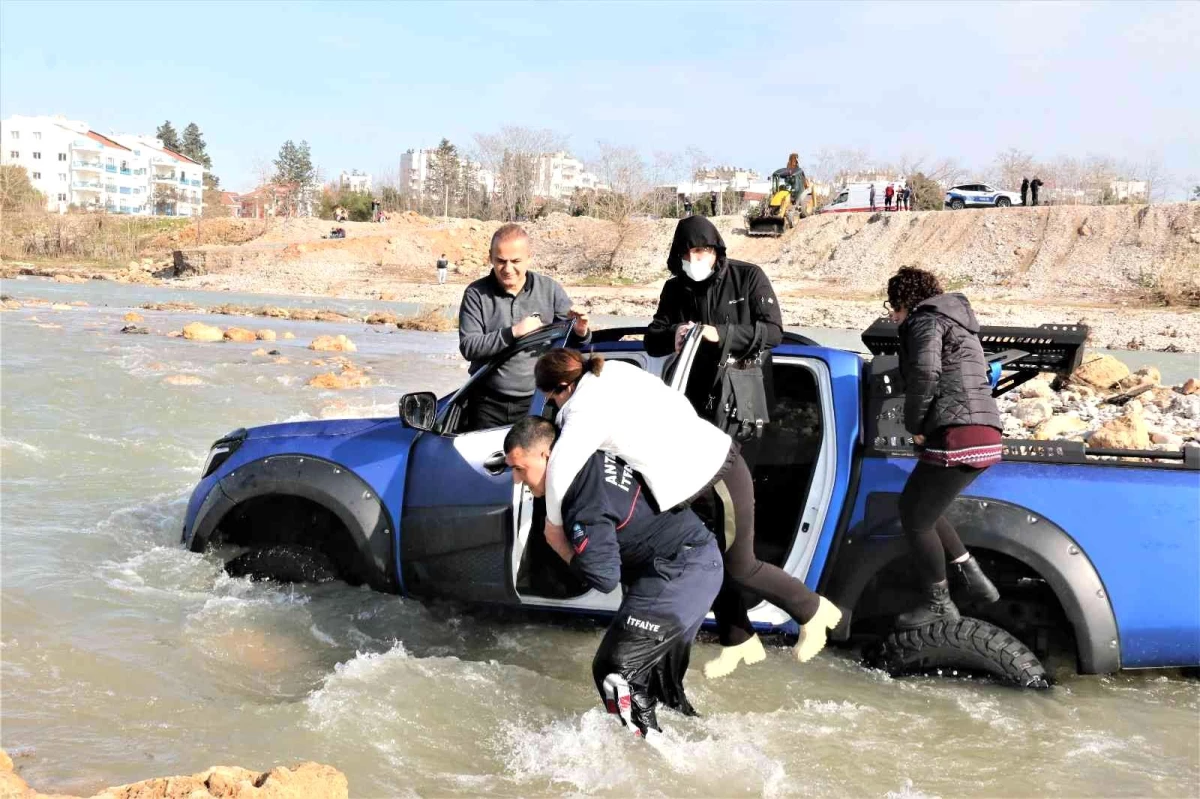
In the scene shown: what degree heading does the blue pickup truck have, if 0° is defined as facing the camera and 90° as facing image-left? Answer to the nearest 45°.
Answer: approximately 90°

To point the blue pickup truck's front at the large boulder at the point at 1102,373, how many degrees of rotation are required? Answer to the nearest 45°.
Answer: approximately 135° to its right

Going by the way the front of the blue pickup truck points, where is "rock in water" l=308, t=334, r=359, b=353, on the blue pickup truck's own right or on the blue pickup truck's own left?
on the blue pickup truck's own right

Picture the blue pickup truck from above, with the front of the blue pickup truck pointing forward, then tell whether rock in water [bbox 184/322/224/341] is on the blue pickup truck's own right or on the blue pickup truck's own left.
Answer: on the blue pickup truck's own right

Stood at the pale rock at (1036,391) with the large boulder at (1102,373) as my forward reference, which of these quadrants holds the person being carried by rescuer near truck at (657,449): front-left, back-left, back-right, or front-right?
back-right

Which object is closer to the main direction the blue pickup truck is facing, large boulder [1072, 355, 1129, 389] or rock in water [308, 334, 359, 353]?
the rock in water
